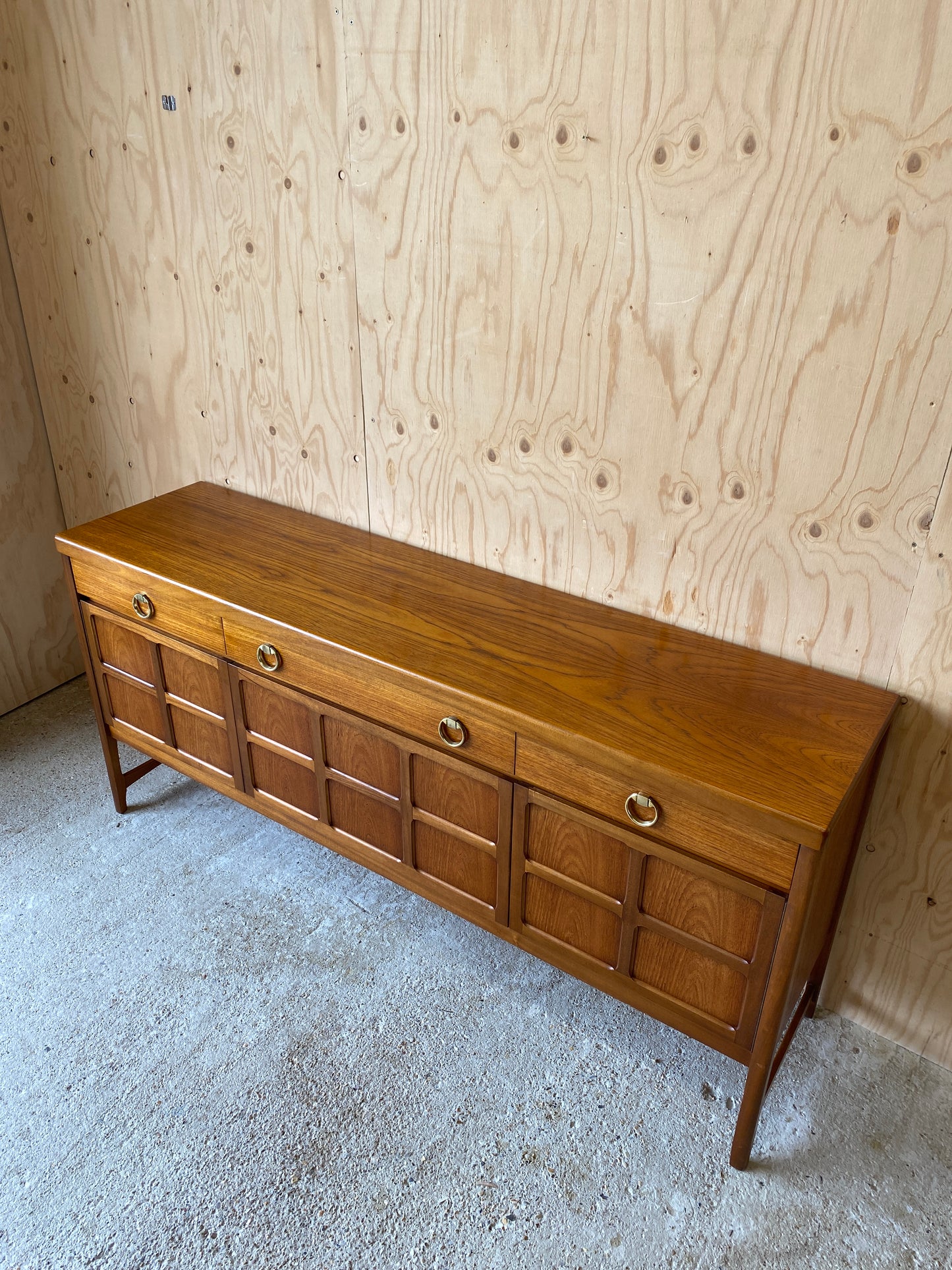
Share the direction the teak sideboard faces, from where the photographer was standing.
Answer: facing the viewer and to the left of the viewer
